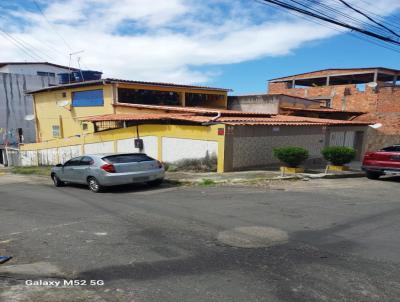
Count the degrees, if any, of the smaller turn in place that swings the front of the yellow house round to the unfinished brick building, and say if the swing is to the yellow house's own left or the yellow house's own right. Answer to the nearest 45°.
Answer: approximately 45° to the yellow house's own left

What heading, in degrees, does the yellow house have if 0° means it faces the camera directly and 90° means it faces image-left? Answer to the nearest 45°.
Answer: approximately 315°

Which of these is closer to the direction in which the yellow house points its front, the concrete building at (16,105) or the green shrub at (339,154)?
the green shrub

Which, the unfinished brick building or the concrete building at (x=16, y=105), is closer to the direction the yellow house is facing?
the unfinished brick building

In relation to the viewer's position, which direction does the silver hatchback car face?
facing away from the viewer and to the left of the viewer

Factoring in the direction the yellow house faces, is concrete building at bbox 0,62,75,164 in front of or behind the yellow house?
behind

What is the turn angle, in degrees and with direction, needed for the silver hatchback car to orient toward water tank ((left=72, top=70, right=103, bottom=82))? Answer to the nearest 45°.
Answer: approximately 45° to its right
